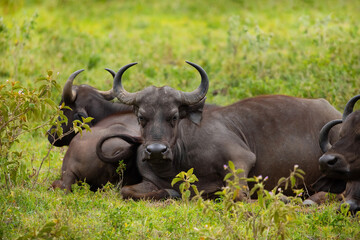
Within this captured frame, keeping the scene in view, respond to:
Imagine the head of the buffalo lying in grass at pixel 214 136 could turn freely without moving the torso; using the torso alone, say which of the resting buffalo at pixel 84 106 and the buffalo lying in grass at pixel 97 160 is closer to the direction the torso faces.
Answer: the buffalo lying in grass

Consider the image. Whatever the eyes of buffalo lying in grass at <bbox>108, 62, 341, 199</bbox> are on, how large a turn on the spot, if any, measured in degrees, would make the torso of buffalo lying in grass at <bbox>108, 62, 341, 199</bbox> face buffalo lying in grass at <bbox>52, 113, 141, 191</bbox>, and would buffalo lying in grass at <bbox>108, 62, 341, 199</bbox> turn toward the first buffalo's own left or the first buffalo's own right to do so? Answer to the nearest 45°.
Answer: approximately 45° to the first buffalo's own right

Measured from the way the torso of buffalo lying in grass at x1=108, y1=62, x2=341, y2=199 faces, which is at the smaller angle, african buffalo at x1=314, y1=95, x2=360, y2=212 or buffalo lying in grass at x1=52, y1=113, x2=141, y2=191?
the buffalo lying in grass

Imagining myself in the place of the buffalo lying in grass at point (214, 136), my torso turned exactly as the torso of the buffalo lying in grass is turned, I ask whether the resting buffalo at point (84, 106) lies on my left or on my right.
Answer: on my right

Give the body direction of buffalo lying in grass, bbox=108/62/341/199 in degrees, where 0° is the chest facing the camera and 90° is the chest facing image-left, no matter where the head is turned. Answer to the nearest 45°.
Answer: approximately 45°

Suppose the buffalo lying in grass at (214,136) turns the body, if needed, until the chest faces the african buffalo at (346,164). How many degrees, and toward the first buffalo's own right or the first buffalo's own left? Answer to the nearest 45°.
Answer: approximately 90° to the first buffalo's own left
